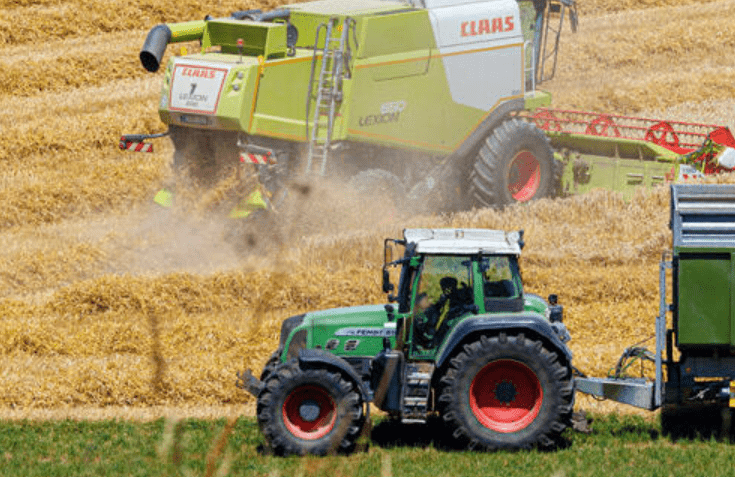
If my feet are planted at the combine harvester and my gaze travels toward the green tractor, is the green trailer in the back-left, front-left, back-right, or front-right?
front-left

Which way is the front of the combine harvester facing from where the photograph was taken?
facing away from the viewer and to the right of the viewer

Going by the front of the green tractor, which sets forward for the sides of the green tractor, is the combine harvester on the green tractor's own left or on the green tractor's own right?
on the green tractor's own right

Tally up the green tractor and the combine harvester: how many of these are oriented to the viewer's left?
1

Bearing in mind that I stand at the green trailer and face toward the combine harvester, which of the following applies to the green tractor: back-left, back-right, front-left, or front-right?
front-left

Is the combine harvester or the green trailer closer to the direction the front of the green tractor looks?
the combine harvester

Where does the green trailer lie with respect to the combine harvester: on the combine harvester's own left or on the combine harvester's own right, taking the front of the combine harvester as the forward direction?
on the combine harvester's own right

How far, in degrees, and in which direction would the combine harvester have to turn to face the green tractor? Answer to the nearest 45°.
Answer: approximately 135° to its right

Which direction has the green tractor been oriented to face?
to the viewer's left
